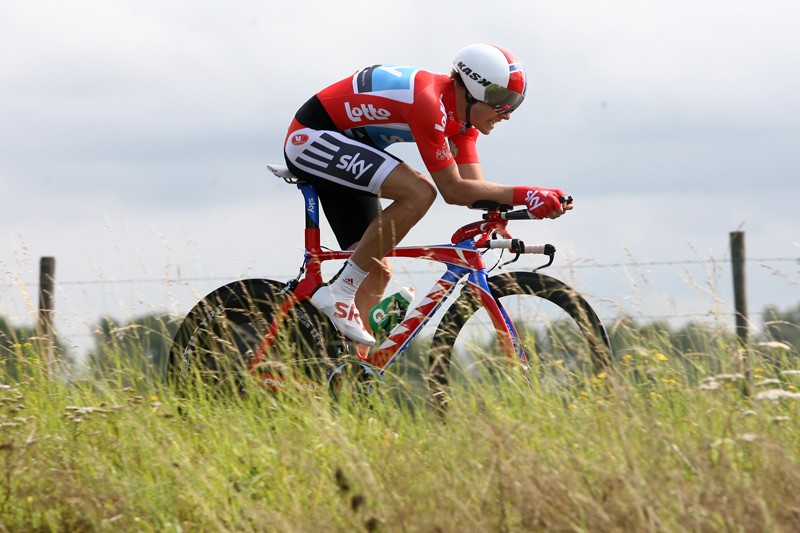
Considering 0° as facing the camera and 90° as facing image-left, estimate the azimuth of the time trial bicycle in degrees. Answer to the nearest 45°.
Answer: approximately 270°

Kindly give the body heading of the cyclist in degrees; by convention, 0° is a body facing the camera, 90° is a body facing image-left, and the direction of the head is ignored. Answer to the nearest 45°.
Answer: approximately 270°

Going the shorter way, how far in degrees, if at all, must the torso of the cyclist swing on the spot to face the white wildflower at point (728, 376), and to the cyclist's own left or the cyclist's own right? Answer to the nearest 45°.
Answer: approximately 45° to the cyclist's own right

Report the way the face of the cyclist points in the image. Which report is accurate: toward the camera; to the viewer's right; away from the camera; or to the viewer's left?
to the viewer's right

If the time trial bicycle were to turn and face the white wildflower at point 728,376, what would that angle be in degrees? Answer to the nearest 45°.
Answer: approximately 45° to its right
